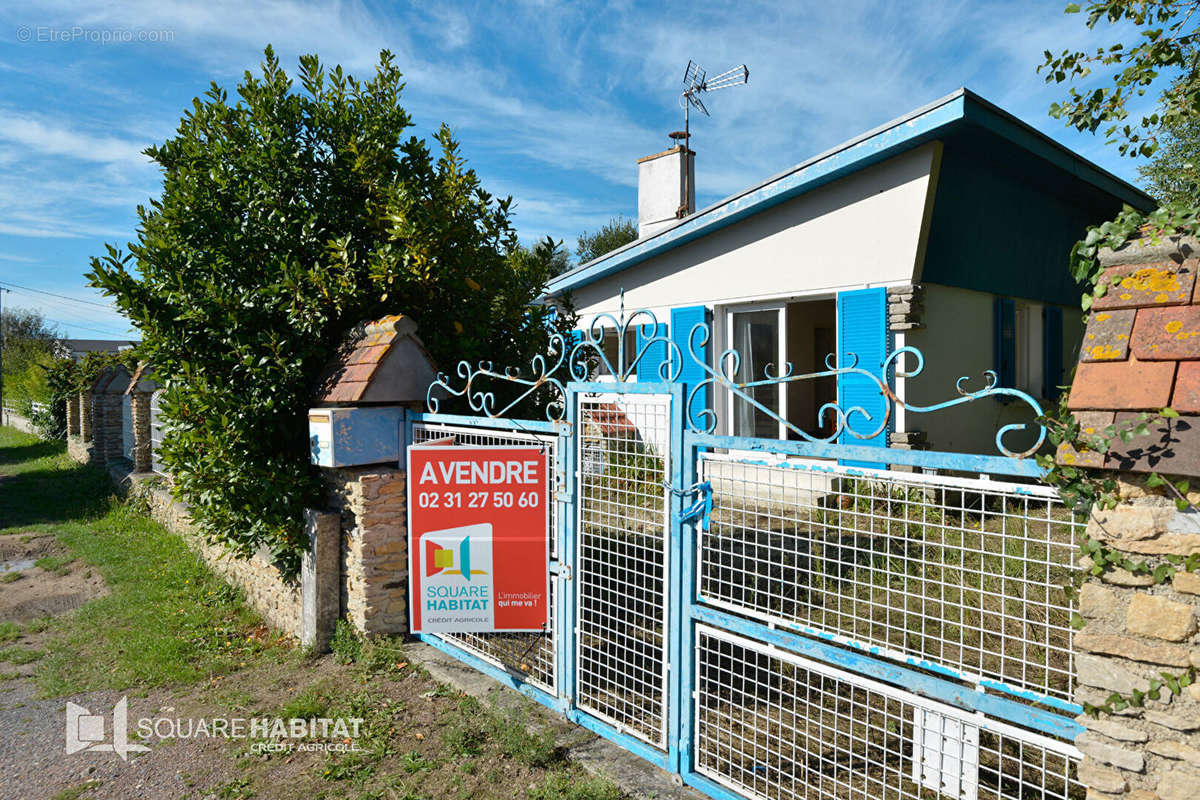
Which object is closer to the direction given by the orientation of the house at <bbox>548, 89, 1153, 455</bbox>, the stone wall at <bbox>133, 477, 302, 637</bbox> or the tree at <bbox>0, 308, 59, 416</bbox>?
the stone wall

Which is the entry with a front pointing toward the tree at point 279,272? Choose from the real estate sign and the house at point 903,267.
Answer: the house

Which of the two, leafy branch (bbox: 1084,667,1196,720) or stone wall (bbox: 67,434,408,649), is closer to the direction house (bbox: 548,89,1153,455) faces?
the stone wall

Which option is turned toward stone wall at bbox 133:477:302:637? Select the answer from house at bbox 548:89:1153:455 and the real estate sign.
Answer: the house

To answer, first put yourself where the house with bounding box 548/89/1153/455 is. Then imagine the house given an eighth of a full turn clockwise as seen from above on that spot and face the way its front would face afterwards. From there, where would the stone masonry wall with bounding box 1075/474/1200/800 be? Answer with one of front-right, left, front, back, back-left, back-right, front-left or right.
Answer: left

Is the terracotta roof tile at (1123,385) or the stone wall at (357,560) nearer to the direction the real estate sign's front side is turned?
the terracotta roof tile

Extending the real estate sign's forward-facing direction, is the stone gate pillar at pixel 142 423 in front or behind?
behind

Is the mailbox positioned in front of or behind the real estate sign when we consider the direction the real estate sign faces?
behind

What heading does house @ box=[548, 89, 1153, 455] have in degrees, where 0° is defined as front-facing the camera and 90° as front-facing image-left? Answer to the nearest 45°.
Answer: approximately 45°

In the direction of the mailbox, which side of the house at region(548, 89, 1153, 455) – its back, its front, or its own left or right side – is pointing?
front

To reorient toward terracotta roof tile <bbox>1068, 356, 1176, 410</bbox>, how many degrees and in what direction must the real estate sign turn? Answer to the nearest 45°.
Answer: approximately 45° to its left

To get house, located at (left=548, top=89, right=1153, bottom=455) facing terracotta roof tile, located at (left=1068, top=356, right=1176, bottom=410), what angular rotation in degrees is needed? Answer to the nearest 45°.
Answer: approximately 45° to its left

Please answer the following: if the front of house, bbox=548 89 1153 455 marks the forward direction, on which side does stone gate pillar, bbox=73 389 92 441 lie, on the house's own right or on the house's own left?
on the house's own right

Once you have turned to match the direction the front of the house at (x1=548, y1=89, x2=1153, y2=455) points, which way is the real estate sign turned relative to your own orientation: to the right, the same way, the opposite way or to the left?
the same way

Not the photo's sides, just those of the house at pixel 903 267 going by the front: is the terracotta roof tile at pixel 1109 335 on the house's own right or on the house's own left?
on the house's own left

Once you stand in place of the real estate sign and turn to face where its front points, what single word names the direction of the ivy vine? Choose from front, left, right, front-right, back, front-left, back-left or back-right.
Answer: front-left

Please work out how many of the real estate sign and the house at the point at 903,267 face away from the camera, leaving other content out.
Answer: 0

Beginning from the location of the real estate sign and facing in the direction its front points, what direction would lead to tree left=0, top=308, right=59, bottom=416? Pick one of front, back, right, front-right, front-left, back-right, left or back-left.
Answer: back-right
